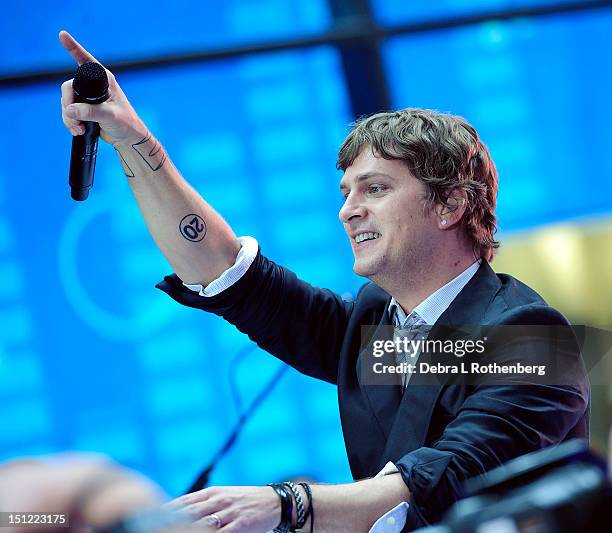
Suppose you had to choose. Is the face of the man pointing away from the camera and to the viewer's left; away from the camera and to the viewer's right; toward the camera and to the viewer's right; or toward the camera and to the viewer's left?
toward the camera and to the viewer's left
